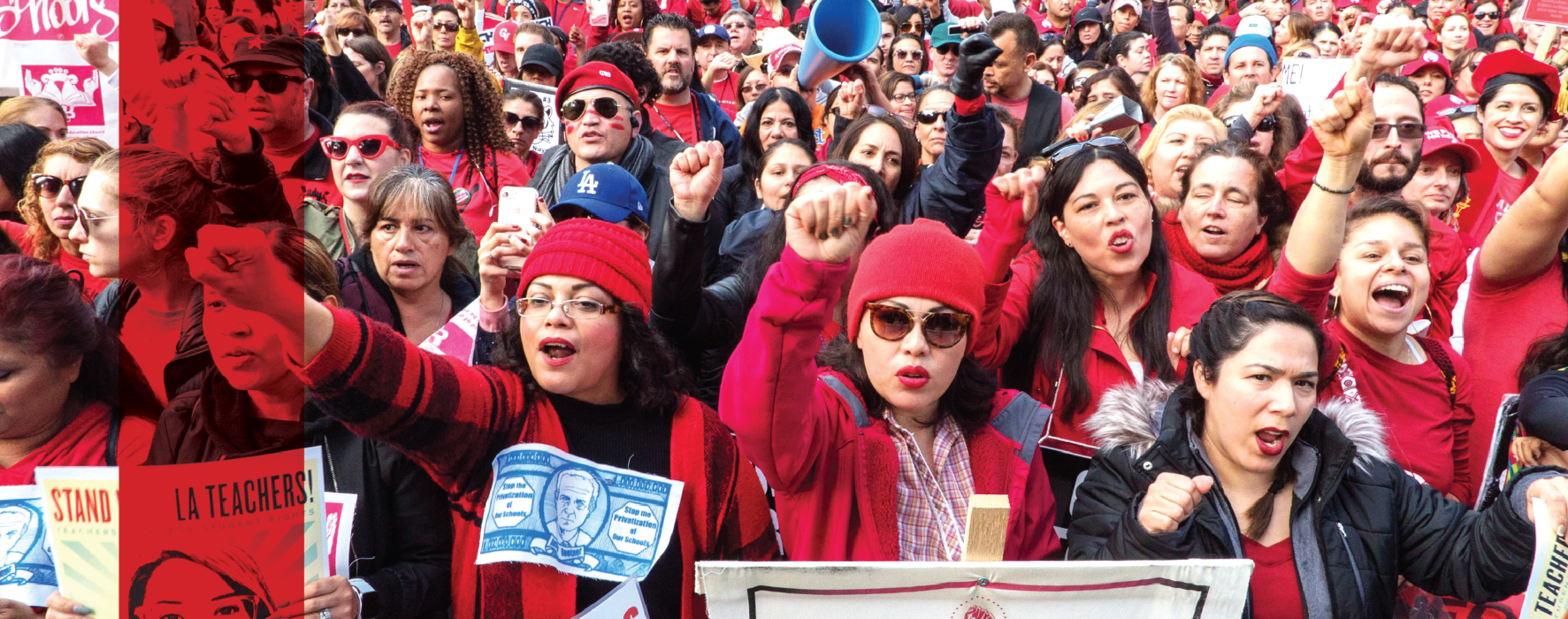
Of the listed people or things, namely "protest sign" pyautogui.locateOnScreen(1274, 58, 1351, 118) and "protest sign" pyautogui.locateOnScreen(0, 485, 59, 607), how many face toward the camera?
2

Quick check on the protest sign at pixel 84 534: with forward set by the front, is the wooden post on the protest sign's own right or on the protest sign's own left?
on the protest sign's own left

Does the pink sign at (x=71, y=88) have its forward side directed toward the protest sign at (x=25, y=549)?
yes

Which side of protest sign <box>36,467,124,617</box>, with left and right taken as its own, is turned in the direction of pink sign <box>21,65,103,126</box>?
back

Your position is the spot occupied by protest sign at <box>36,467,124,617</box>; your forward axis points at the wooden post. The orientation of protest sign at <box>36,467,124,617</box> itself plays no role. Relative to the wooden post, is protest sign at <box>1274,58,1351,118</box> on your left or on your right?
left

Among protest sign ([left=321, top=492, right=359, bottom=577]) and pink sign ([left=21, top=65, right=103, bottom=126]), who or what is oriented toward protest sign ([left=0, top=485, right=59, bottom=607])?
the pink sign

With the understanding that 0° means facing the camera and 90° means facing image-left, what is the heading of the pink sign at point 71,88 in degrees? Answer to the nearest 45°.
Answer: approximately 0°

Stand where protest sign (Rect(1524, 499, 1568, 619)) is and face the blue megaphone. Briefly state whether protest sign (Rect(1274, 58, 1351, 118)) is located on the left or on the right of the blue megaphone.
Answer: right

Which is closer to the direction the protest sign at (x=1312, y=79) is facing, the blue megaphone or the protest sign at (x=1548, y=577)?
the protest sign
